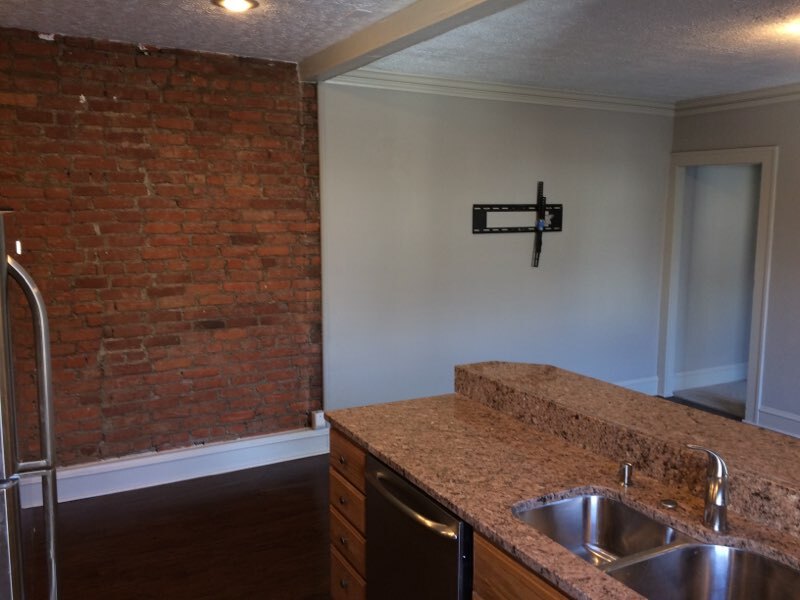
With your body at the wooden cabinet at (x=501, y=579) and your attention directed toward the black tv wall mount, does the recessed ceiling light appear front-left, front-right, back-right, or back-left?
front-left

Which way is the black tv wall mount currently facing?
toward the camera

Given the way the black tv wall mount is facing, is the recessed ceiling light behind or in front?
in front

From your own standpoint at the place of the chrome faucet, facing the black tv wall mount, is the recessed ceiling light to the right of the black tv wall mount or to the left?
left

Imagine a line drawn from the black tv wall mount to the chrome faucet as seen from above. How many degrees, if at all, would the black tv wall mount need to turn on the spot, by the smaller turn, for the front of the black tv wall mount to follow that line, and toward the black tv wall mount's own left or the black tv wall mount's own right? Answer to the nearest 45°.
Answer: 0° — it already faces it

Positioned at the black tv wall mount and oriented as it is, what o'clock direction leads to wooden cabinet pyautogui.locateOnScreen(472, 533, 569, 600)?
The wooden cabinet is roughly at 12 o'clock from the black tv wall mount.

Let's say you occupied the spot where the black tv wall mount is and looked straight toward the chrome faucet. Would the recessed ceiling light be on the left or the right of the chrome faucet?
right
